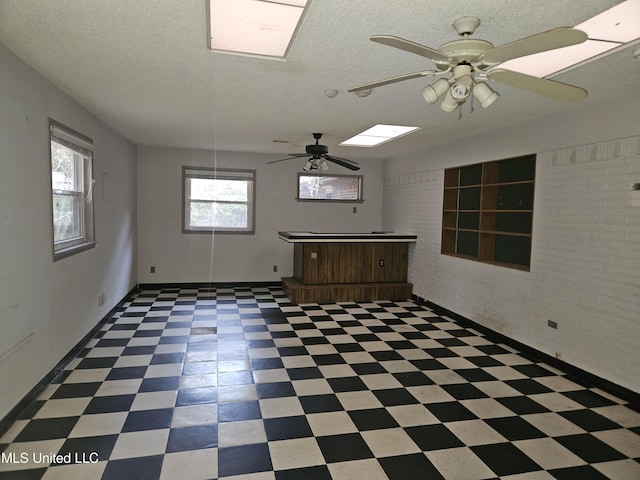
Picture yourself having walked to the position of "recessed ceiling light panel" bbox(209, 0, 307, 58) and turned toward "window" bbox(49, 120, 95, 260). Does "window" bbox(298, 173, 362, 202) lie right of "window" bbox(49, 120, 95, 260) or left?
right

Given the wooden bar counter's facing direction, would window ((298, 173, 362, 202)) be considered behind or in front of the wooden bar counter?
behind

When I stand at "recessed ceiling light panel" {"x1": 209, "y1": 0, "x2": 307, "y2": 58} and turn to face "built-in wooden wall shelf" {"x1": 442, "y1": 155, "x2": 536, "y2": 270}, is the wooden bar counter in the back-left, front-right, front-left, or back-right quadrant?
front-left

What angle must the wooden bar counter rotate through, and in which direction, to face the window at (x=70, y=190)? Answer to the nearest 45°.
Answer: approximately 45° to its right

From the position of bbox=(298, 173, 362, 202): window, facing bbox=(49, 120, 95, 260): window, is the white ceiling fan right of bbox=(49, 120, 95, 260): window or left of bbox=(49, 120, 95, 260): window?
left

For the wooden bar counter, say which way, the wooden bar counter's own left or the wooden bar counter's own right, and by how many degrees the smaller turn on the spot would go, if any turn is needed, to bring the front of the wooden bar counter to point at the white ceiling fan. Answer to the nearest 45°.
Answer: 0° — it already faces it

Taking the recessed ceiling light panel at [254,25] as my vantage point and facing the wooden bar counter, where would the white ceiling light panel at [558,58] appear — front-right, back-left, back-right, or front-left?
front-right

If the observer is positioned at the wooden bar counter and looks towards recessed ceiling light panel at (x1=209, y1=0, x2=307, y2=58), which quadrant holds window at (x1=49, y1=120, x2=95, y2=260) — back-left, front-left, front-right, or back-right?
front-right

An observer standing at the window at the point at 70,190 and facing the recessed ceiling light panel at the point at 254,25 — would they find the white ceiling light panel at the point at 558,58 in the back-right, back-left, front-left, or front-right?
front-left

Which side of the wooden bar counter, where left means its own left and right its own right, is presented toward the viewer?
front
